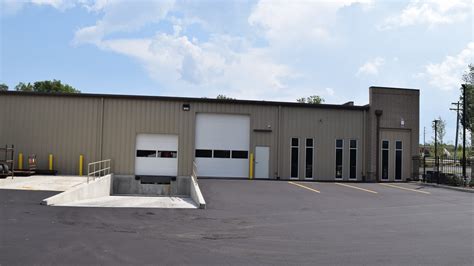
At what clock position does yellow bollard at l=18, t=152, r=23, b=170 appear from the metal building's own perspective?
The yellow bollard is roughly at 3 o'clock from the metal building.

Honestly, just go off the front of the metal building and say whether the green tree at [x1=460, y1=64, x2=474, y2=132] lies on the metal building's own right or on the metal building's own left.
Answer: on the metal building's own left

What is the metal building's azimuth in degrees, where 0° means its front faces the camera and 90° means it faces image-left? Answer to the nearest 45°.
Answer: approximately 0°
